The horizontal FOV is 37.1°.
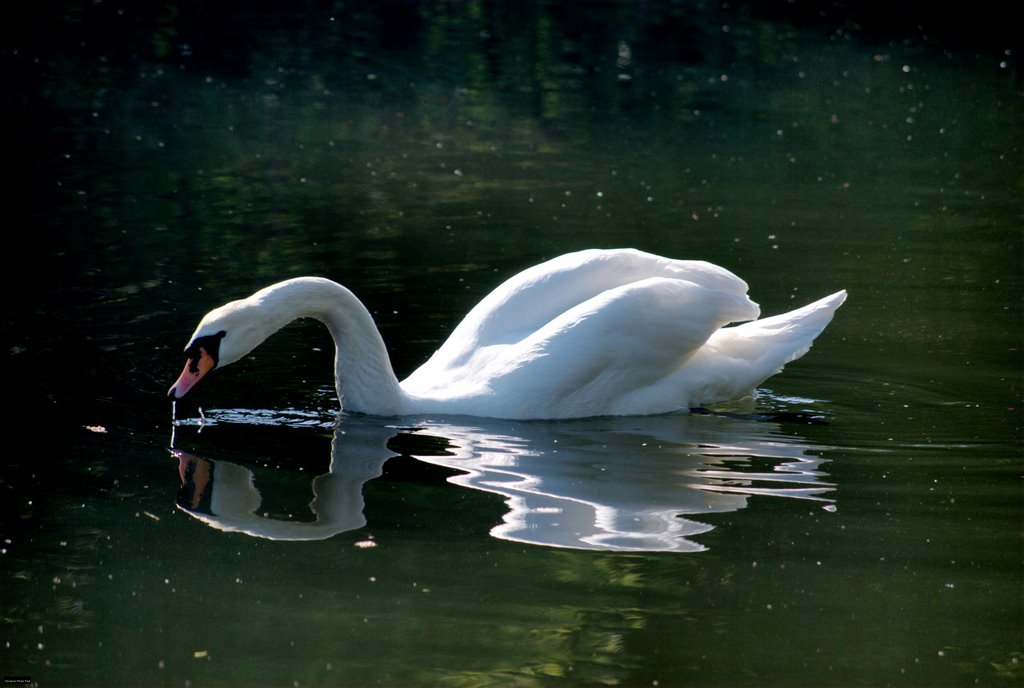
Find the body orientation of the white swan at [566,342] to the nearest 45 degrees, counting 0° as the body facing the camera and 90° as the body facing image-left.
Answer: approximately 90°
